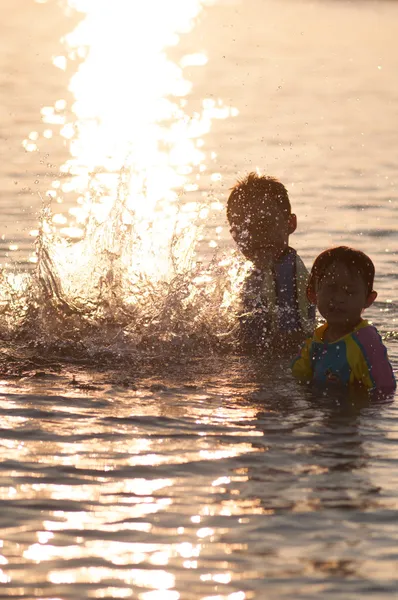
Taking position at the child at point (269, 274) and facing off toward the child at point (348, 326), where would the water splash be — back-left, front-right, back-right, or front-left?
back-right

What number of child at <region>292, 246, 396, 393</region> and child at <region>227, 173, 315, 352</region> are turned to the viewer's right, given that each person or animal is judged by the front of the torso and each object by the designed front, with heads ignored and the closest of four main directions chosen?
0

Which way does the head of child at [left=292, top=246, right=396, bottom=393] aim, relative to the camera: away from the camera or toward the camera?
toward the camera

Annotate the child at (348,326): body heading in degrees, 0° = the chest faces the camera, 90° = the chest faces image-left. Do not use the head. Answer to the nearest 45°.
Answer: approximately 45°

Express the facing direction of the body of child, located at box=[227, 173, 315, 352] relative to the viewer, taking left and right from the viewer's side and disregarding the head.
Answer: facing the viewer and to the left of the viewer

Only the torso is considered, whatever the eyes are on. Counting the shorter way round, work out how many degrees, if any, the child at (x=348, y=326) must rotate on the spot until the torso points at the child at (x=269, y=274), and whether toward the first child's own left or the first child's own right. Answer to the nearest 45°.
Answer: approximately 135° to the first child's own right

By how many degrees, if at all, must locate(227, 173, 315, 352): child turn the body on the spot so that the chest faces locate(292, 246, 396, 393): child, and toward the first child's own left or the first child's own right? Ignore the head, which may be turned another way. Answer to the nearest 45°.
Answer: approximately 45° to the first child's own left

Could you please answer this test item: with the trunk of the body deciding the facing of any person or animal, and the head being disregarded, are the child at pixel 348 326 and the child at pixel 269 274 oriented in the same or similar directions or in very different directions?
same or similar directions

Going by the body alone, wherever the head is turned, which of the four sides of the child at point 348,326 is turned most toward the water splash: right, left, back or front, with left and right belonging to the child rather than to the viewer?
right

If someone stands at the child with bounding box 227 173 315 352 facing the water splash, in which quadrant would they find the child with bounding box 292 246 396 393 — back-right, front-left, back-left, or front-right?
back-left
